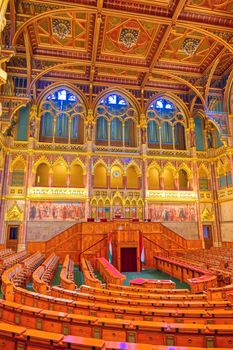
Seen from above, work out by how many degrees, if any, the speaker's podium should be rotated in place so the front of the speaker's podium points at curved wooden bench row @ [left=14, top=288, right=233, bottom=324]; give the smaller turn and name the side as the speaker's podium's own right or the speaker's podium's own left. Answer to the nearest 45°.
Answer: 0° — it already faces it

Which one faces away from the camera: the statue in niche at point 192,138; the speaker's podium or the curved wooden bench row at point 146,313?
the curved wooden bench row

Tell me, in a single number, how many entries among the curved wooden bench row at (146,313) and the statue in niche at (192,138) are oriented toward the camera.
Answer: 1

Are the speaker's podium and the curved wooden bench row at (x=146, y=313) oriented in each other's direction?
yes

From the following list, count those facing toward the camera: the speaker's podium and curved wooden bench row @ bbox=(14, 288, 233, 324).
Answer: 1

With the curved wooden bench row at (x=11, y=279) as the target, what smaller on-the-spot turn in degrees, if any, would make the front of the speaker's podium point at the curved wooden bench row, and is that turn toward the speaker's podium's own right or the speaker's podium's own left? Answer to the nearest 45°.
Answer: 0° — it already faces it

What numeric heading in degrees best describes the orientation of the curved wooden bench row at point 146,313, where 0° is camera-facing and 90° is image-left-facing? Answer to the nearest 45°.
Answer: approximately 180°

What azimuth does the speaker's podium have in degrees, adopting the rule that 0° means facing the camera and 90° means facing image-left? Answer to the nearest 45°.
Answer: approximately 0°

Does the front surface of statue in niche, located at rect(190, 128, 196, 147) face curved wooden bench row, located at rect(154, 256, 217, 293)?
yes

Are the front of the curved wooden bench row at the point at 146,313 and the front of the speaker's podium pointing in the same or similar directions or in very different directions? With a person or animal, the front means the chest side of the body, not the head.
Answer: very different directions
